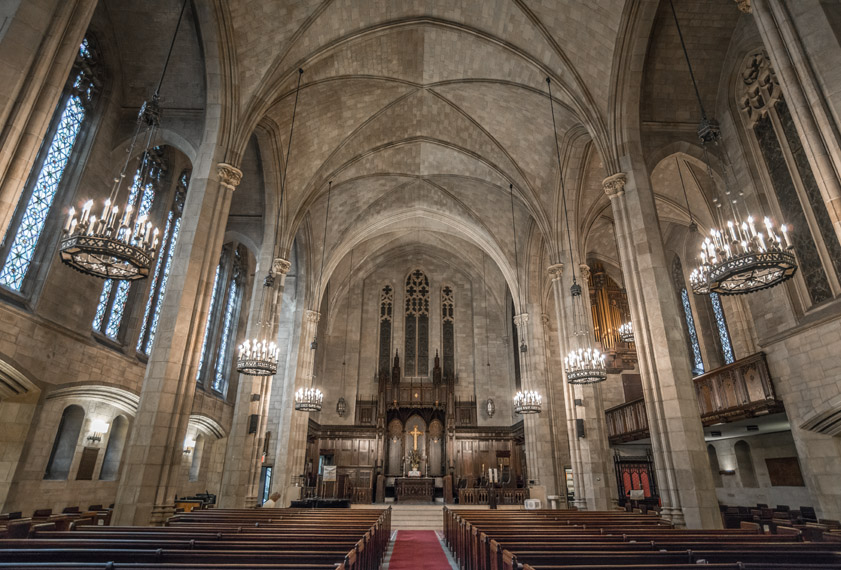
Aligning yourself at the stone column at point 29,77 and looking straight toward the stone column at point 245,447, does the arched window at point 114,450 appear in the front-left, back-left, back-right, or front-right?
front-left

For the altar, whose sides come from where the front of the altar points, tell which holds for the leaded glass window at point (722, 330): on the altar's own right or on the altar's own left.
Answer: on the altar's own left

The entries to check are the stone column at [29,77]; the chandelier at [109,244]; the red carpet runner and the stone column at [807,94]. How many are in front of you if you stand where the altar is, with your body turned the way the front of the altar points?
4

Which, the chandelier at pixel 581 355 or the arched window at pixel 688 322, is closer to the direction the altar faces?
the chandelier

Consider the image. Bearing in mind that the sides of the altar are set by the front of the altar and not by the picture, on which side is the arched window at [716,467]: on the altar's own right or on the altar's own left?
on the altar's own left

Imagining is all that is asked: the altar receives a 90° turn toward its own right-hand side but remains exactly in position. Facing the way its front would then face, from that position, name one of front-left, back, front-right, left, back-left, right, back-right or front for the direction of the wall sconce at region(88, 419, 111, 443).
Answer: front-left

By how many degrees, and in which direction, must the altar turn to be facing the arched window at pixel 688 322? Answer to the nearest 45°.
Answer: approximately 45° to its left

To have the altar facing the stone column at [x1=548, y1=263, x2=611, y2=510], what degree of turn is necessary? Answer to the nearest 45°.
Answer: approximately 45° to its left

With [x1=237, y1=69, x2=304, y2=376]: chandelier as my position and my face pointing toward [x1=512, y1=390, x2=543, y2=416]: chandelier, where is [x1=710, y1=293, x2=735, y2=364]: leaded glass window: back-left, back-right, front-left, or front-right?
front-right

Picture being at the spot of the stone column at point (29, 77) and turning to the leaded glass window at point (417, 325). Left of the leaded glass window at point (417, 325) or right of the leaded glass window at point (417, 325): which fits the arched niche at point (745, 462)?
right

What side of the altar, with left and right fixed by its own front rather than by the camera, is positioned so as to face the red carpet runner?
front

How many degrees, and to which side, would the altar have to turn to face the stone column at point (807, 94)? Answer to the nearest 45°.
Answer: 0° — it already faces it

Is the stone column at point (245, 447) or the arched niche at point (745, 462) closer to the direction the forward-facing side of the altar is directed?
the stone column

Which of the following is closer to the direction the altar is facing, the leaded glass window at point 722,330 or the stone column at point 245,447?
the stone column

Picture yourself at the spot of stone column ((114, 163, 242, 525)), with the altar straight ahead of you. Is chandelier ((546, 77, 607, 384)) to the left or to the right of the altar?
right

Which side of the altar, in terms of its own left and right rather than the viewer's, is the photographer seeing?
front
